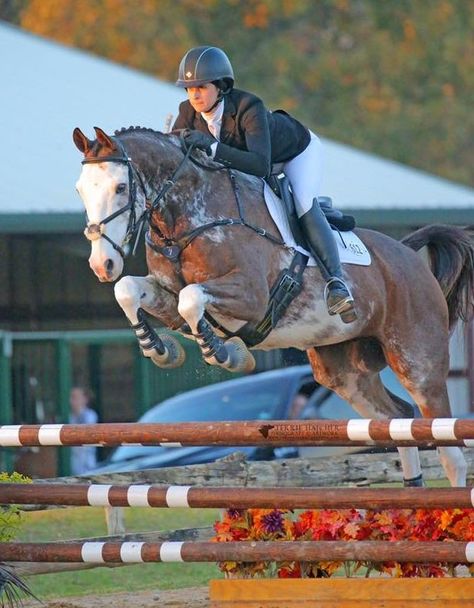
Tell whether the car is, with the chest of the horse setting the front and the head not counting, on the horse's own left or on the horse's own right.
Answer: on the horse's own right

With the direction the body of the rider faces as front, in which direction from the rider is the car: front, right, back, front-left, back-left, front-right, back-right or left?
back-right

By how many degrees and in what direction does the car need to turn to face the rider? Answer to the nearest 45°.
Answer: approximately 45° to its left

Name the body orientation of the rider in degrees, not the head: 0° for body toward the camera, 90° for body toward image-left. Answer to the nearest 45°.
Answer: approximately 45°

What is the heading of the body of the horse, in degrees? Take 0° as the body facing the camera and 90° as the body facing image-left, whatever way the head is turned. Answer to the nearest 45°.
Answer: approximately 45°

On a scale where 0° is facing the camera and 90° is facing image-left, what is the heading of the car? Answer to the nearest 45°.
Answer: approximately 45°
